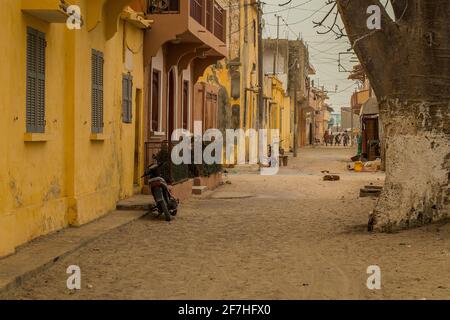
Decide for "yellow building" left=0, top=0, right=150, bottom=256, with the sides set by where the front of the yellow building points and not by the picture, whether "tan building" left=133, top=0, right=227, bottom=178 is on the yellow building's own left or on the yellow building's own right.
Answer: on the yellow building's own left

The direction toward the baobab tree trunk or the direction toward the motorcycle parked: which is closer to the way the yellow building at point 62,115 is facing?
the baobab tree trunk

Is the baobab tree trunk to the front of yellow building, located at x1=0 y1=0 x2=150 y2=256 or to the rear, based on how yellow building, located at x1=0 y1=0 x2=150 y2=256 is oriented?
to the front

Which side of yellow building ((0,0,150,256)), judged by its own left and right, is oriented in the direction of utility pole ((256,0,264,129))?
left

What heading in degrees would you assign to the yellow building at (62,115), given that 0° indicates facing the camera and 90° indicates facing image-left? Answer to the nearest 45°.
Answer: approximately 315°

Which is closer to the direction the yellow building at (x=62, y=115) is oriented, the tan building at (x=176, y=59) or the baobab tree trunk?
the baobab tree trunk

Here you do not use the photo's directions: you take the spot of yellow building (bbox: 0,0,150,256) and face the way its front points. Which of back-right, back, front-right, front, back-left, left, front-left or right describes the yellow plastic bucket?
left

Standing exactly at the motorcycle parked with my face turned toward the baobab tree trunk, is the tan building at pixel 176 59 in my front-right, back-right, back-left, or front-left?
back-left

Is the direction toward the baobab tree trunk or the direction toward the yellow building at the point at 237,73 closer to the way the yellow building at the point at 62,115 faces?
the baobab tree trunk

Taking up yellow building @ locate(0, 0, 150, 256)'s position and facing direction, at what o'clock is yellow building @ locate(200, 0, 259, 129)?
yellow building @ locate(200, 0, 259, 129) is roughly at 8 o'clock from yellow building @ locate(0, 0, 150, 256).
